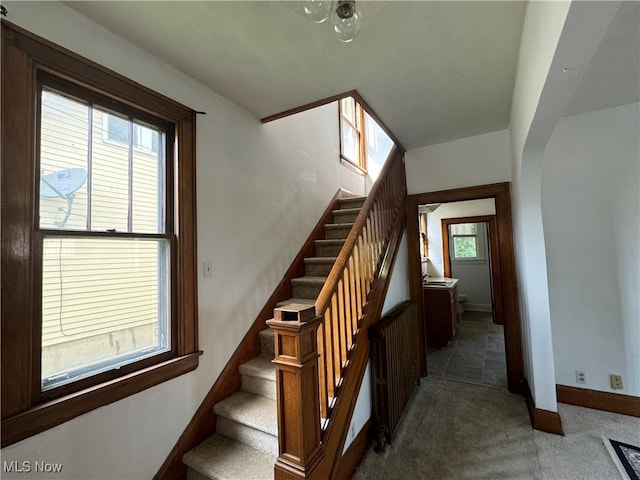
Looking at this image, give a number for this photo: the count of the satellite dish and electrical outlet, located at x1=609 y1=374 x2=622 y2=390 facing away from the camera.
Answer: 0

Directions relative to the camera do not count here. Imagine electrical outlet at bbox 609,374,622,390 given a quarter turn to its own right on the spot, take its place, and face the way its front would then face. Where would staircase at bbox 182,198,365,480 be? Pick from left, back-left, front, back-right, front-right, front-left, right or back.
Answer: front-left

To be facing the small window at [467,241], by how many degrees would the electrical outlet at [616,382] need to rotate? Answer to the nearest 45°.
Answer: approximately 135° to its right

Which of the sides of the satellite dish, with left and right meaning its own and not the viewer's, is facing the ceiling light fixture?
left

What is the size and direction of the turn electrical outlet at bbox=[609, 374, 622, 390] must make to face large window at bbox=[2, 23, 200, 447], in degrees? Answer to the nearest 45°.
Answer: approximately 45° to its right

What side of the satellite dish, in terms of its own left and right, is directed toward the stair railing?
left

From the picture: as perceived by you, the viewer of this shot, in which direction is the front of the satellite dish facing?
facing the viewer and to the left of the viewer

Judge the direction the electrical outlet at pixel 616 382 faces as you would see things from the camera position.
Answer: facing the viewer

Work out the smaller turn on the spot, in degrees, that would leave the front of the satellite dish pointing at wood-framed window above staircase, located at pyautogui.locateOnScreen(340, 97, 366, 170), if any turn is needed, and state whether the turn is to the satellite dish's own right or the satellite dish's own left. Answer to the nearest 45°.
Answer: approximately 135° to the satellite dish's own left
